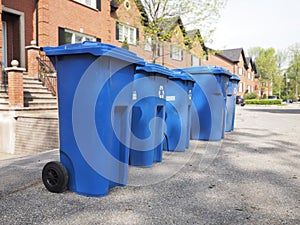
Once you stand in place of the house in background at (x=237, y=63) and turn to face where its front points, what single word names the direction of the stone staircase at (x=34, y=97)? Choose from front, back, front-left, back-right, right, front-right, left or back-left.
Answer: front-right

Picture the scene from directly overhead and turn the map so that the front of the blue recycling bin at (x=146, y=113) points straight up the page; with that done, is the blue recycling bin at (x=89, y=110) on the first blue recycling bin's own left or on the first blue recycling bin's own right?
on the first blue recycling bin's own right

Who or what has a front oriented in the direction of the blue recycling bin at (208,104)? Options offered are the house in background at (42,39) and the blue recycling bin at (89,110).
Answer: the house in background

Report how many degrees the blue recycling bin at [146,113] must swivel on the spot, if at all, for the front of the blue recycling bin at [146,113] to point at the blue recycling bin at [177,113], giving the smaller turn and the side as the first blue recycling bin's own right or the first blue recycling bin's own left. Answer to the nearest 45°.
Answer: approximately 90° to the first blue recycling bin's own left

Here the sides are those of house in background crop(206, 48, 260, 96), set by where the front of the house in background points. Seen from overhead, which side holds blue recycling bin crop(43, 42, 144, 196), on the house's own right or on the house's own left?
on the house's own right

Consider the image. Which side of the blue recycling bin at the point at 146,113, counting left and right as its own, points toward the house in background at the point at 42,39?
back

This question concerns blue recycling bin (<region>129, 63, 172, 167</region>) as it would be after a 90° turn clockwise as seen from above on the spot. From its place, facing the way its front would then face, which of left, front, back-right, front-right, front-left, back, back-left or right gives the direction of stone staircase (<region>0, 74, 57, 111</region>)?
right

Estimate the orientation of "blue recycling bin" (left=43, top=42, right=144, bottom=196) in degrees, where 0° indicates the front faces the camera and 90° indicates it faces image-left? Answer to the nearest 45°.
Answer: approximately 315°
